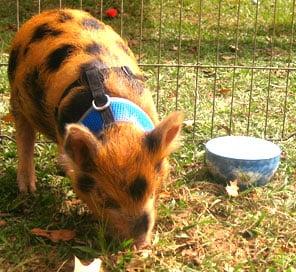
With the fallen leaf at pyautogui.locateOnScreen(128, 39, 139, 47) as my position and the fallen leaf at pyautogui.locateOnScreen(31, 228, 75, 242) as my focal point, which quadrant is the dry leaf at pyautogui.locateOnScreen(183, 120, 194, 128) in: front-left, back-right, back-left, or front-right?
front-left

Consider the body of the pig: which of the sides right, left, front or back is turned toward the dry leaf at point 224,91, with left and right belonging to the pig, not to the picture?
left

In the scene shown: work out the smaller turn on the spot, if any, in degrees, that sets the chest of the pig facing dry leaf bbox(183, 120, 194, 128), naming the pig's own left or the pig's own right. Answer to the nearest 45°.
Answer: approximately 90° to the pig's own left

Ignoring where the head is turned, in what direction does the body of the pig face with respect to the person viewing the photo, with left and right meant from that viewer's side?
facing the viewer and to the right of the viewer

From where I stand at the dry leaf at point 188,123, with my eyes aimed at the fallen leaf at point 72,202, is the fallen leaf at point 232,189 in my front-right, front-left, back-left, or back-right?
front-left

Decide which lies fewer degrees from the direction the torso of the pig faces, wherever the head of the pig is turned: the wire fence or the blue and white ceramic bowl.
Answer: the blue and white ceramic bowl

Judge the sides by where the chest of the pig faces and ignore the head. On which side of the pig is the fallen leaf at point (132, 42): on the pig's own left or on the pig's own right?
on the pig's own left

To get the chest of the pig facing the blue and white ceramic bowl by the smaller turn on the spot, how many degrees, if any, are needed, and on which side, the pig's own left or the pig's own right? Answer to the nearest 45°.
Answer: approximately 90° to the pig's own left
